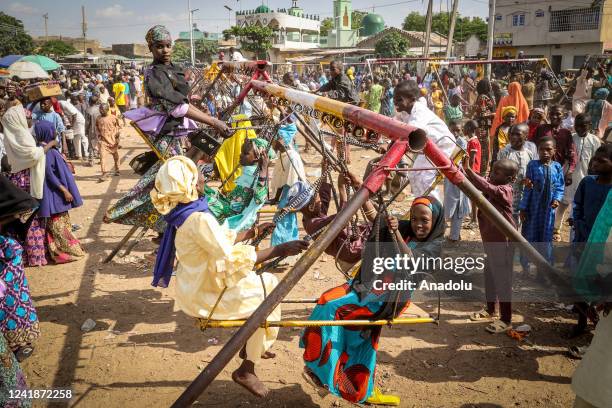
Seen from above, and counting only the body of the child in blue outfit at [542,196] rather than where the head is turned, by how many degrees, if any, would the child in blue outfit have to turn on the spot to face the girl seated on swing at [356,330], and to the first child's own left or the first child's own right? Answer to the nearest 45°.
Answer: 0° — they already face them

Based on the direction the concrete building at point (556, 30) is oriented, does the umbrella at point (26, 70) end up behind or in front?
in front

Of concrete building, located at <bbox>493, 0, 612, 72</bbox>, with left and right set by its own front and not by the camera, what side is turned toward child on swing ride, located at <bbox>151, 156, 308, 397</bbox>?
front

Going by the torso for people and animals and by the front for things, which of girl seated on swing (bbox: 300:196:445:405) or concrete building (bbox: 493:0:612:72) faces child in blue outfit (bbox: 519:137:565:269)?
the concrete building

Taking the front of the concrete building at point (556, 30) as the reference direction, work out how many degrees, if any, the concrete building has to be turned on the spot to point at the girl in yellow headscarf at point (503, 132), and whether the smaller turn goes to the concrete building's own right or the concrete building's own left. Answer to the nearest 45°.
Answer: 0° — it already faces them

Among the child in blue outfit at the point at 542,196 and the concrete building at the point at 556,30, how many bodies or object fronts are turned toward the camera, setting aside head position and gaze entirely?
2

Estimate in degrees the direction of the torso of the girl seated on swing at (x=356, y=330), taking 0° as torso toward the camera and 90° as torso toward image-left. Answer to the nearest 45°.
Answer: approximately 45°

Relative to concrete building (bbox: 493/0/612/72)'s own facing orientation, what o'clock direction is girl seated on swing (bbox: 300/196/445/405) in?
The girl seated on swing is roughly at 12 o'clock from the concrete building.

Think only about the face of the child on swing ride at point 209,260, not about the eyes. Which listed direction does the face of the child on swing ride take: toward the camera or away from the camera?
away from the camera

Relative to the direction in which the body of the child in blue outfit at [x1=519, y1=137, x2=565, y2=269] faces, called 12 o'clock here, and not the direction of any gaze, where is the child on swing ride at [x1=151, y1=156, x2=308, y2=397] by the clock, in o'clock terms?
The child on swing ride is roughly at 1 o'clock from the child in blue outfit.

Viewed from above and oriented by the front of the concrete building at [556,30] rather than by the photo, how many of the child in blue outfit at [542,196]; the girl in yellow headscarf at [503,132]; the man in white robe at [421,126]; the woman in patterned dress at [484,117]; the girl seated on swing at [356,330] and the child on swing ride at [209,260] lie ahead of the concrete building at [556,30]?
6

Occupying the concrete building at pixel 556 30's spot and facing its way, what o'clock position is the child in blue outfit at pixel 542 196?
The child in blue outfit is roughly at 12 o'clock from the concrete building.

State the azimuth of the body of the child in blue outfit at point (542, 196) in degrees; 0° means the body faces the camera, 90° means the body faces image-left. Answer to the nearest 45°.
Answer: approximately 0°

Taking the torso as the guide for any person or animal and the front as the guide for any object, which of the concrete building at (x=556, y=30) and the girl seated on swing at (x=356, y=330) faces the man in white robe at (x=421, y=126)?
the concrete building
